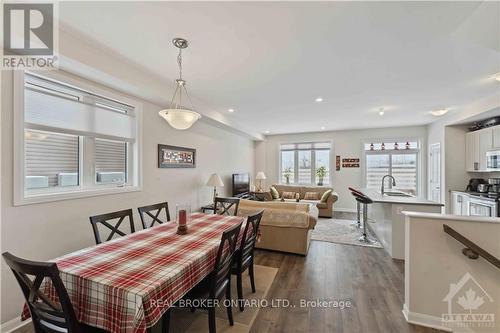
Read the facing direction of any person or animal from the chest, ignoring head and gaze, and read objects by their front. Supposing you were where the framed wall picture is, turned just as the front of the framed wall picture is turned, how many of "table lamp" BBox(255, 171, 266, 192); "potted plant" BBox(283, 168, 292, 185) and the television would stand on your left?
3

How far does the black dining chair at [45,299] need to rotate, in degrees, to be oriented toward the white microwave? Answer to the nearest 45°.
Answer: approximately 45° to its right

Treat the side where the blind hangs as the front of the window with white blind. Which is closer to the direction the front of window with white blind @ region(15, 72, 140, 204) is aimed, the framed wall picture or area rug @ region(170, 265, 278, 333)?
the area rug

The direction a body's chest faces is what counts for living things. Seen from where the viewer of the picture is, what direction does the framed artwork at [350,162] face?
facing the viewer

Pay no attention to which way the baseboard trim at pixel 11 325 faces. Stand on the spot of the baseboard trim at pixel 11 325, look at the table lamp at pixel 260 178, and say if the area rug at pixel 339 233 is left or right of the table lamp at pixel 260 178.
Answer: right

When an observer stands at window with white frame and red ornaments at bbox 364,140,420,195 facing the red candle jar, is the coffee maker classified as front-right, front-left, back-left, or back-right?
front-left

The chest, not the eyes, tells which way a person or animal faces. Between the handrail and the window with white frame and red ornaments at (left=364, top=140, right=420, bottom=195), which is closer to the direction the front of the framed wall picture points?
the handrail

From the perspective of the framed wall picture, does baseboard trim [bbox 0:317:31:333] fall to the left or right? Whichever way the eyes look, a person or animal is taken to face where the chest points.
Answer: on its right

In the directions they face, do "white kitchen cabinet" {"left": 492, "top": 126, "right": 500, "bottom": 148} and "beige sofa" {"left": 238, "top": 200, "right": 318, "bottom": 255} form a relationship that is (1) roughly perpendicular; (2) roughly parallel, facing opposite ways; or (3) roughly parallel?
roughly perpendicular

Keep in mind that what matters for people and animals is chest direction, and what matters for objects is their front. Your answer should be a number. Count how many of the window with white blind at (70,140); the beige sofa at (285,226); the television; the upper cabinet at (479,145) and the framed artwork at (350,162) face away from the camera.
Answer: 1

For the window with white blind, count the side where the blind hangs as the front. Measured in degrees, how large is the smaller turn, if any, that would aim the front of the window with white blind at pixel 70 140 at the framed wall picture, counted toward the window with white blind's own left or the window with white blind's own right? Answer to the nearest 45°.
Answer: approximately 90° to the window with white blind's own left

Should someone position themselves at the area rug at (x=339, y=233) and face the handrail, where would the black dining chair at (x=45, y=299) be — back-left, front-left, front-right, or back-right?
front-right

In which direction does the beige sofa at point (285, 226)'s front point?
away from the camera

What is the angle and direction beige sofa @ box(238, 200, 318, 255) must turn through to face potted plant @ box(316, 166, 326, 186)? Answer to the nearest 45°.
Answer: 0° — it already faces it

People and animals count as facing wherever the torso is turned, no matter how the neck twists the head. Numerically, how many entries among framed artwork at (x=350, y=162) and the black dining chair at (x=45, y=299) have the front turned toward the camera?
1

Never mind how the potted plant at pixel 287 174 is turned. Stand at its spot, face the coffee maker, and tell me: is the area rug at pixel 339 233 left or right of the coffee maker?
right

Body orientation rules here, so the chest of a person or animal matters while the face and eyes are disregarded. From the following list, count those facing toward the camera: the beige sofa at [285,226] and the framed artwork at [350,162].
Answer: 1
